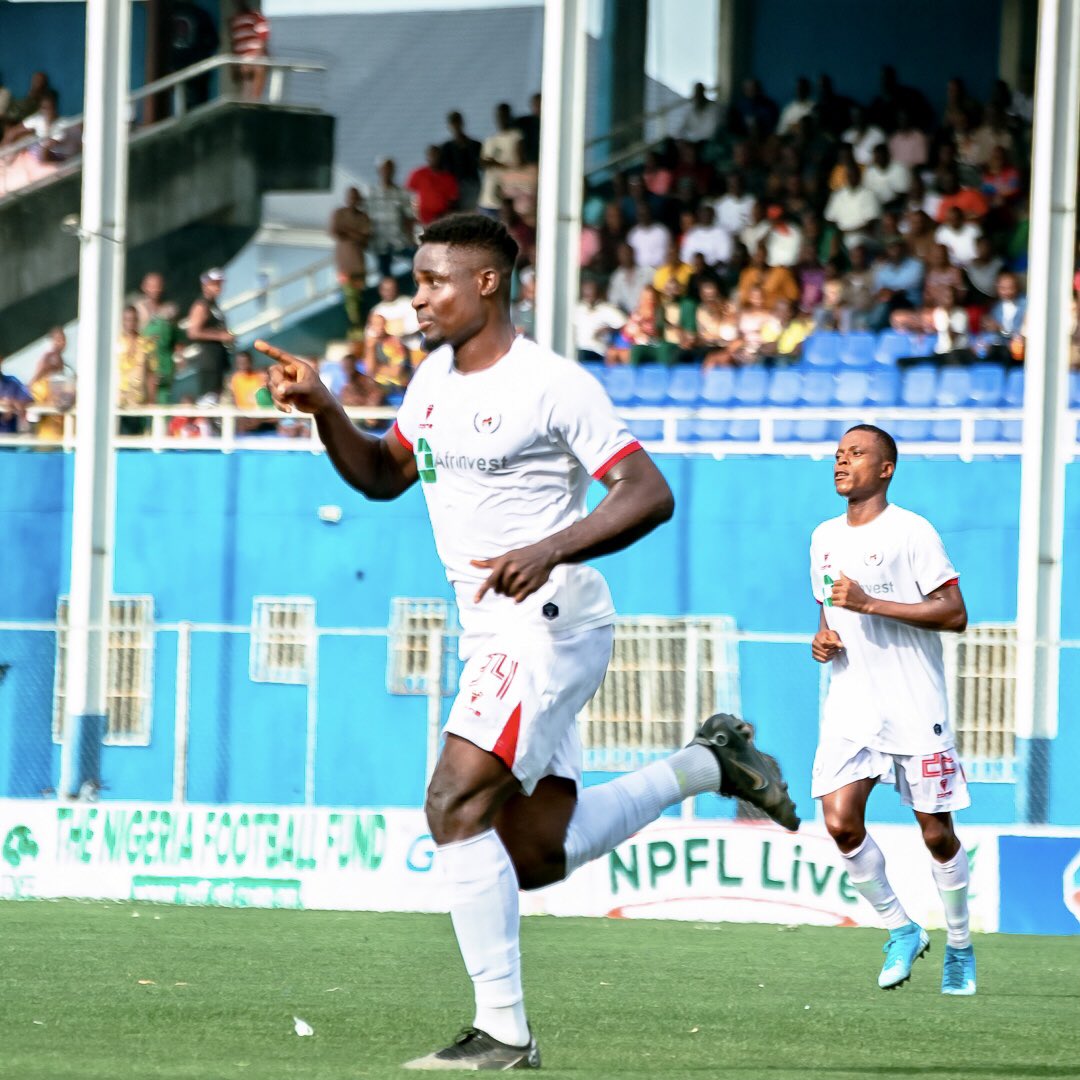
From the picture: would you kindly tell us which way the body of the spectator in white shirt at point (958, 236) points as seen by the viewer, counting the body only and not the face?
toward the camera

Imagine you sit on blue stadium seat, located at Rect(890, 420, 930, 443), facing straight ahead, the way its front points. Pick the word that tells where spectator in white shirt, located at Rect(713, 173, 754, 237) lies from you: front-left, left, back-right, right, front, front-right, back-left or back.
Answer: back-right

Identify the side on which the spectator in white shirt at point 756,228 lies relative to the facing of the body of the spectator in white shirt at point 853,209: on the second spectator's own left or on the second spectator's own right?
on the second spectator's own right

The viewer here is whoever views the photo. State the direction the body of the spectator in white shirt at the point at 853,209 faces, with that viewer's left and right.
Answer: facing the viewer

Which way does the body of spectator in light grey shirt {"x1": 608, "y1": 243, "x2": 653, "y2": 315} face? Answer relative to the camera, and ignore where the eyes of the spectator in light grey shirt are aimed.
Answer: toward the camera

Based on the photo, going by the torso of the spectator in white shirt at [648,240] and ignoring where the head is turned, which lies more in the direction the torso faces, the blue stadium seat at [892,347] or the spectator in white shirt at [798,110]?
the blue stadium seat

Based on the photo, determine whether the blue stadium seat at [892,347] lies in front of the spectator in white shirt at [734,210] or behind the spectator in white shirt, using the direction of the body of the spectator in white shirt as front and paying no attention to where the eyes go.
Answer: in front

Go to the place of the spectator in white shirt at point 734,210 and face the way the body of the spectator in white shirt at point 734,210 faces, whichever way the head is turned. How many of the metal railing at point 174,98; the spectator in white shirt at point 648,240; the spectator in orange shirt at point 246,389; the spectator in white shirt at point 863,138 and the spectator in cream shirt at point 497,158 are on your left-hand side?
1

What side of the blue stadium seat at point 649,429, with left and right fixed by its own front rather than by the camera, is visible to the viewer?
front
